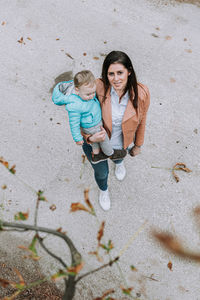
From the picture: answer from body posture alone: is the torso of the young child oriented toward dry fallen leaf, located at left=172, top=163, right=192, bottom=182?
no

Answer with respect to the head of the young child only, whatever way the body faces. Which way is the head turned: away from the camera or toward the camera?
toward the camera

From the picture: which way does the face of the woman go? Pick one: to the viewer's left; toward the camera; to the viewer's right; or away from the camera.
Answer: toward the camera
